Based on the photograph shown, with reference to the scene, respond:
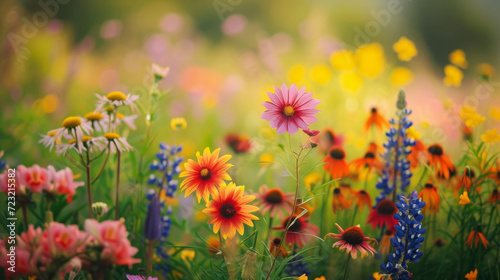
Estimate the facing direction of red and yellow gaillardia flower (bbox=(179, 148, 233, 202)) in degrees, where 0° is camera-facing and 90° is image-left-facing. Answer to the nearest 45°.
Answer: approximately 0°

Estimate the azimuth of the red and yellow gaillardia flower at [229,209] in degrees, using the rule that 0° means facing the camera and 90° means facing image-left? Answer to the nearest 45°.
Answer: approximately 0°
